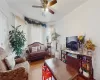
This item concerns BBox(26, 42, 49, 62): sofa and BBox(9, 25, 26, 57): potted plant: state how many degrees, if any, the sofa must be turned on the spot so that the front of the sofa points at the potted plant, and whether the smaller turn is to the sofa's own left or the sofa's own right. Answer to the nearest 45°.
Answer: approximately 90° to the sofa's own right

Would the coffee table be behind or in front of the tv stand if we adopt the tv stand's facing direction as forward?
in front

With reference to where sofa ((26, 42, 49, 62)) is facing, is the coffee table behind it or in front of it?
in front

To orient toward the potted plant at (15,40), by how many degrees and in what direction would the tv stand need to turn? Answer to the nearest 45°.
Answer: approximately 45° to its right

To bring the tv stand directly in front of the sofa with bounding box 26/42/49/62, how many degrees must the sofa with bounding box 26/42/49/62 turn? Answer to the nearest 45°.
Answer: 0° — it already faces it

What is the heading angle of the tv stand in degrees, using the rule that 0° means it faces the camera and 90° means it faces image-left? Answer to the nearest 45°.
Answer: approximately 45°

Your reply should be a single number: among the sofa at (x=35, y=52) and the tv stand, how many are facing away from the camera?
0
